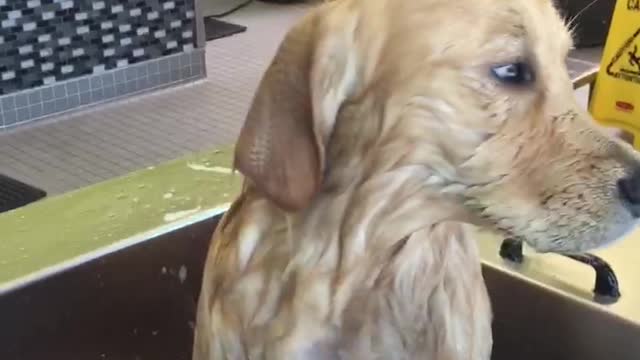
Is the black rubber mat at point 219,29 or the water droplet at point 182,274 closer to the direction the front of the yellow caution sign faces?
the water droplet

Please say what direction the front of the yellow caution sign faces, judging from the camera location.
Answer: facing the viewer

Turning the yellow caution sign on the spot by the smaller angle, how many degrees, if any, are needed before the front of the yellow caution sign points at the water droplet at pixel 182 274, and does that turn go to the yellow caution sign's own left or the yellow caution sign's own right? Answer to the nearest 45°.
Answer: approximately 45° to the yellow caution sign's own right

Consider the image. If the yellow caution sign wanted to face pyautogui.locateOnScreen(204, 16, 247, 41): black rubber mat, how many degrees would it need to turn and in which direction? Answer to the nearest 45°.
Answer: approximately 135° to its right

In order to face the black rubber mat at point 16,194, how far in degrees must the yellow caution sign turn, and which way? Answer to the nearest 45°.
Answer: approximately 90° to its right
